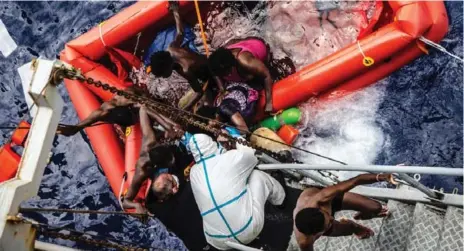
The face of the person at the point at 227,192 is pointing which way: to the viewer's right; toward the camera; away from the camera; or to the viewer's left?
away from the camera

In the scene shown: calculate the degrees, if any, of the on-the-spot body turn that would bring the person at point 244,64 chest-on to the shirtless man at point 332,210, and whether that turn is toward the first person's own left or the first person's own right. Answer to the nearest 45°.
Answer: approximately 45° to the first person's own left

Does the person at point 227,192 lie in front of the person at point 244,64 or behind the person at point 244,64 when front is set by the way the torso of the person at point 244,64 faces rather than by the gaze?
in front

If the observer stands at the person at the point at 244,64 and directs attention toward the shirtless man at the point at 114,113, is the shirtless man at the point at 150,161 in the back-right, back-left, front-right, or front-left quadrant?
front-left

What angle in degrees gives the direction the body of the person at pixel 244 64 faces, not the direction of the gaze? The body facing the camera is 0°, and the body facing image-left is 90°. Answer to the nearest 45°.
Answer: approximately 45°

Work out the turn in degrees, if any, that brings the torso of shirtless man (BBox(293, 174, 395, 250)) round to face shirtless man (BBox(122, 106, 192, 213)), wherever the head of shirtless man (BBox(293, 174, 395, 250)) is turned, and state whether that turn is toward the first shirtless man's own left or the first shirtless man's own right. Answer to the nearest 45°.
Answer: approximately 135° to the first shirtless man's own left
